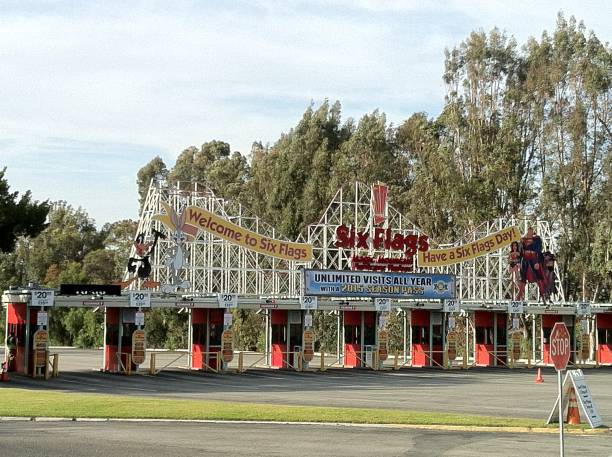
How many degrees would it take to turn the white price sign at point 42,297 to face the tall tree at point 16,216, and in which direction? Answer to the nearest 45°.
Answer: approximately 180°

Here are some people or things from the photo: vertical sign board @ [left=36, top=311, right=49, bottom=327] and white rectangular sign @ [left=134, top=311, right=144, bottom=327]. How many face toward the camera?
2

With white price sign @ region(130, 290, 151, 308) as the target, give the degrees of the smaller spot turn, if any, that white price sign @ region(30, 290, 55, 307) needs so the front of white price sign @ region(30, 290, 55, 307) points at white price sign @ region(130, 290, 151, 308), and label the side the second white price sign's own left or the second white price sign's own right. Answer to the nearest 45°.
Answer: approximately 135° to the second white price sign's own left

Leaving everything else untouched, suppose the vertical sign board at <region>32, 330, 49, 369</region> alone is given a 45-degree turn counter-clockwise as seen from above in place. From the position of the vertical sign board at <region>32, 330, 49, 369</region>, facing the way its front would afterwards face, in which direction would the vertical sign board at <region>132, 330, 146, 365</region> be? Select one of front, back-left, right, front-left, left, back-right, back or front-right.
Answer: left

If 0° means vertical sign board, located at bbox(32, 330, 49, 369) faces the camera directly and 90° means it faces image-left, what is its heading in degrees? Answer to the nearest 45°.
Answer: approximately 0°
